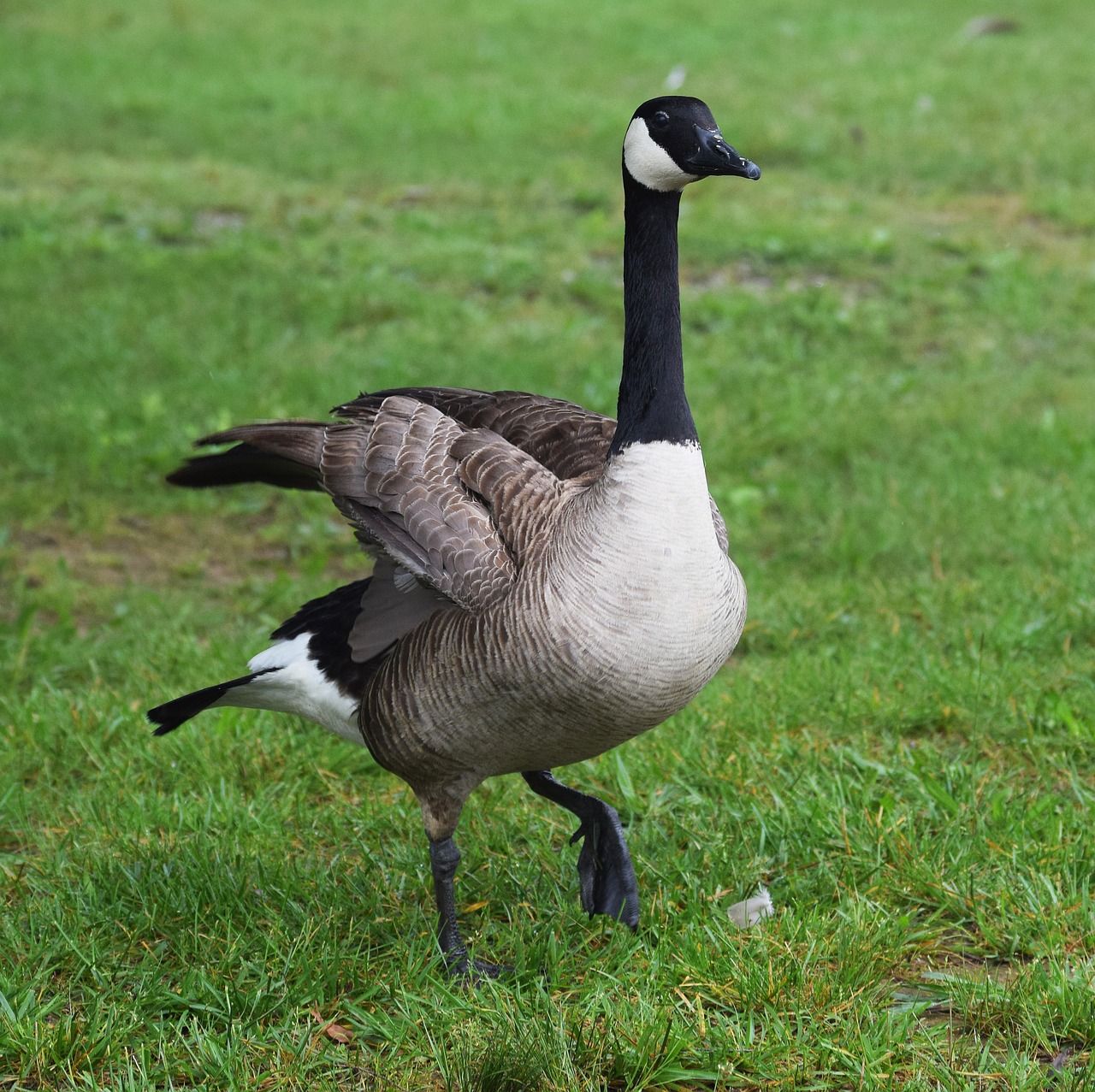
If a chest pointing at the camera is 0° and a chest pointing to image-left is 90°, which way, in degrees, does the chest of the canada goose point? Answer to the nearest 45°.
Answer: approximately 315°
